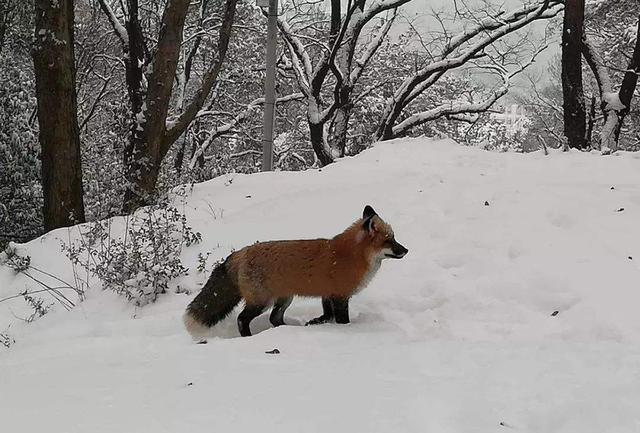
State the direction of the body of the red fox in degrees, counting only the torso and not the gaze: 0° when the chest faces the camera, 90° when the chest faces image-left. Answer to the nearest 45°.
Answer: approximately 270°

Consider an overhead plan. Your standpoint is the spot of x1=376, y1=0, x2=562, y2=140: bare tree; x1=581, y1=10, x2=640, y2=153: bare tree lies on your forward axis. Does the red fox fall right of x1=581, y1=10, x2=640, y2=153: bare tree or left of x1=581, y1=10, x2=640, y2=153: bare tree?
right

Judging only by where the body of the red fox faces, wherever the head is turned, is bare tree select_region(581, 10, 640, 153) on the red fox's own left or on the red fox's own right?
on the red fox's own left

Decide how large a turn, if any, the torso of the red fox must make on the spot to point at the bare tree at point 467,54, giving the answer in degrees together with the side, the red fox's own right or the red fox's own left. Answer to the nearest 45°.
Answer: approximately 90° to the red fox's own left

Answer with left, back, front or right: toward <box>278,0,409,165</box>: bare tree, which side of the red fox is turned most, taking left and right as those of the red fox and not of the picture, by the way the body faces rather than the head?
left
